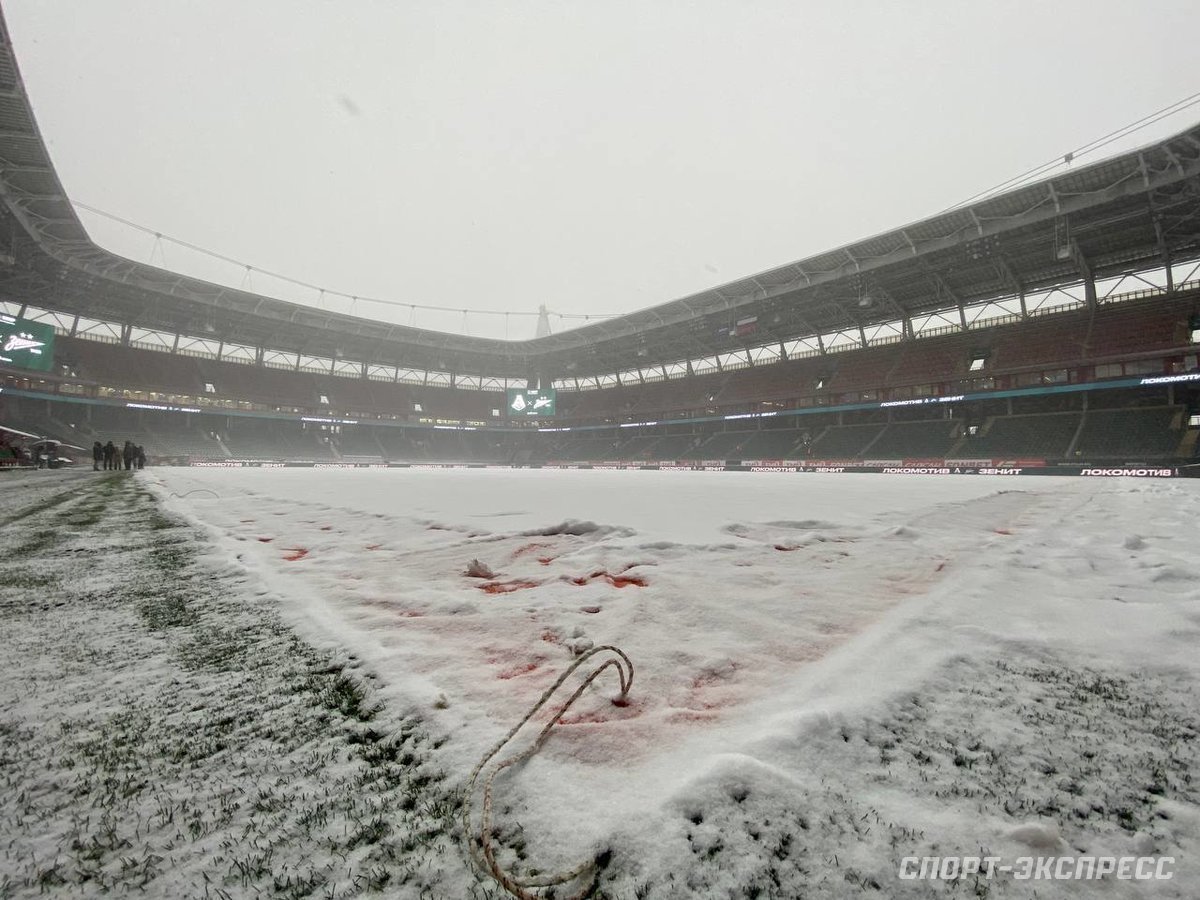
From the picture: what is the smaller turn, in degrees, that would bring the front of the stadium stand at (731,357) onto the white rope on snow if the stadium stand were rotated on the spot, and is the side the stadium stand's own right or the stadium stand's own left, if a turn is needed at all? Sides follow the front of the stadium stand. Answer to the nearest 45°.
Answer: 0° — it already faces it

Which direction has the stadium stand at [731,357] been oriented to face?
toward the camera
